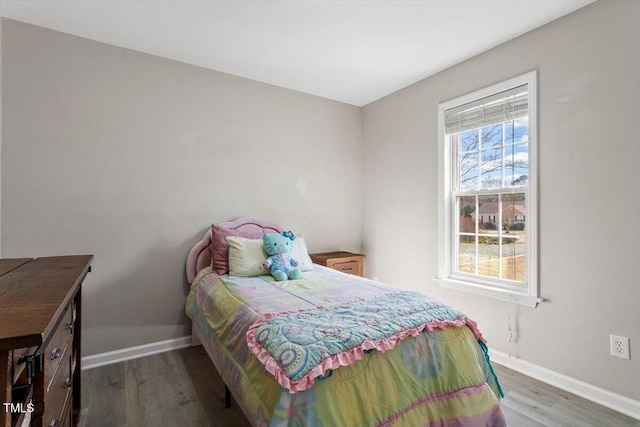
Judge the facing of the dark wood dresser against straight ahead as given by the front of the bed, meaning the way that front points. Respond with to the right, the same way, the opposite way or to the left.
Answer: to the left

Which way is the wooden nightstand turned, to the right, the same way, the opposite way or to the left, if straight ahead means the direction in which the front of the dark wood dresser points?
to the right

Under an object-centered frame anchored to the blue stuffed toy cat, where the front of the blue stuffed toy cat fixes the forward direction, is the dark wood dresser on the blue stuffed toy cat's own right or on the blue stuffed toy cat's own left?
on the blue stuffed toy cat's own right

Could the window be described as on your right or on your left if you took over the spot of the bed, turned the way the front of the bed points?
on your left

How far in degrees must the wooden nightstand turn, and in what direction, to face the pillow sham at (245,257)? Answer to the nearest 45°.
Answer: approximately 90° to its right

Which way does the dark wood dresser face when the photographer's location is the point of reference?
facing to the right of the viewer

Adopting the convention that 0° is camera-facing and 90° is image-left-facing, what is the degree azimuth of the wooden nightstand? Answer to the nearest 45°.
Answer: approximately 315°

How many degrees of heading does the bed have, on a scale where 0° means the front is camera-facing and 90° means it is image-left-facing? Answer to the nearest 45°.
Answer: approximately 315°

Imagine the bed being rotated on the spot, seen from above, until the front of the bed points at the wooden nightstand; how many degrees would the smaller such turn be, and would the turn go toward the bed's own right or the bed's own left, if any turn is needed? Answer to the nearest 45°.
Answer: approximately 135° to the bed's own left
